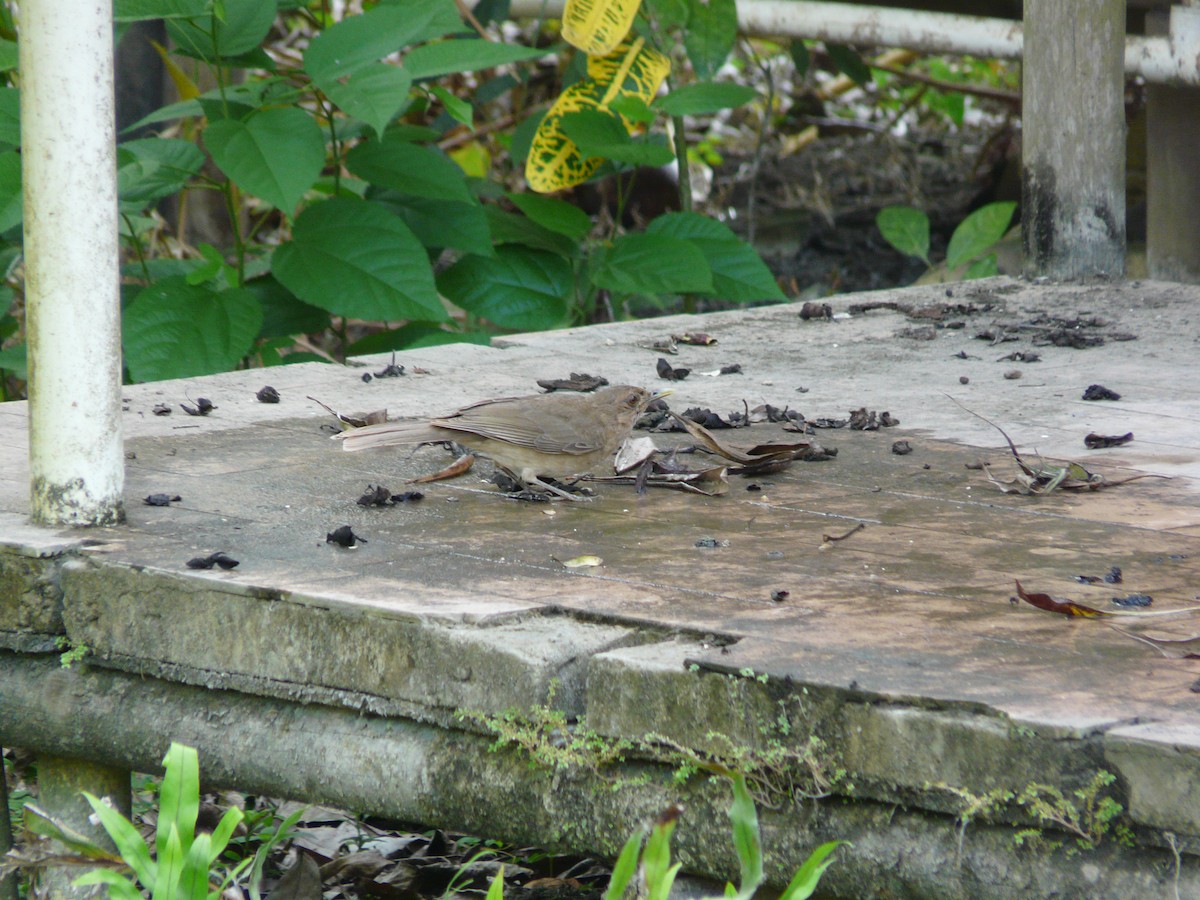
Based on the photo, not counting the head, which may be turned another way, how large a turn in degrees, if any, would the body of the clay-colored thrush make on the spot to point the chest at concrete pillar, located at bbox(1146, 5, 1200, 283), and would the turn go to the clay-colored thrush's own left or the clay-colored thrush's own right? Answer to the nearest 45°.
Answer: approximately 45° to the clay-colored thrush's own left

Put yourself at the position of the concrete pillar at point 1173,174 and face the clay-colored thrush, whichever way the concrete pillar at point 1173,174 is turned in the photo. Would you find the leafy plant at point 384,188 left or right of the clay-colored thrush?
right

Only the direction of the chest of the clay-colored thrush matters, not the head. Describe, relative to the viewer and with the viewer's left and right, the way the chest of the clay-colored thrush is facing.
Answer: facing to the right of the viewer

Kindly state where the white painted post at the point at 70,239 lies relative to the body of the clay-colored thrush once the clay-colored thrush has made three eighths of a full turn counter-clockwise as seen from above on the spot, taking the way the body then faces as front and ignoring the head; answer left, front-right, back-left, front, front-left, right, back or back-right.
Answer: left

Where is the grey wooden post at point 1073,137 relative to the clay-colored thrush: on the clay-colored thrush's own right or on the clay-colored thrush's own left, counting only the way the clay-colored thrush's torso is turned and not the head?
on the clay-colored thrush's own left

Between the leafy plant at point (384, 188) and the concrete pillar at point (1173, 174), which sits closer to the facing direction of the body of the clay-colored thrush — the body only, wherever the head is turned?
the concrete pillar

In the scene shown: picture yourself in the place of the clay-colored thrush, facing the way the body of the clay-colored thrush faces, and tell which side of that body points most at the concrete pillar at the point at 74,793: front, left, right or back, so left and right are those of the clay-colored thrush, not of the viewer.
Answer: back

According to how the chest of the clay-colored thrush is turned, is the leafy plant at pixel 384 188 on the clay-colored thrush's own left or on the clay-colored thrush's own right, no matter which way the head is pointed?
on the clay-colored thrush's own left
